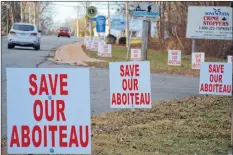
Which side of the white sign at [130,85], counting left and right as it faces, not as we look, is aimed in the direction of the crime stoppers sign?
back

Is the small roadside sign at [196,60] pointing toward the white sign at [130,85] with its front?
yes

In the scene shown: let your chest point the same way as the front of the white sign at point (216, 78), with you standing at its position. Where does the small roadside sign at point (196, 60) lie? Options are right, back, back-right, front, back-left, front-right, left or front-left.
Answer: back

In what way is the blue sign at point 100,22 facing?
toward the camera

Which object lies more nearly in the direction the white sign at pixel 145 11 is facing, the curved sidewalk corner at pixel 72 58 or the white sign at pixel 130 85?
the white sign

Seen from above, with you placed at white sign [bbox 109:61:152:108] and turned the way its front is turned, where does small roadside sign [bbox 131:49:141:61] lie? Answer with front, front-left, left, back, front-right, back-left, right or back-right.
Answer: back

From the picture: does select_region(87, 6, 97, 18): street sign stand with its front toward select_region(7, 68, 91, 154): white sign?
yes

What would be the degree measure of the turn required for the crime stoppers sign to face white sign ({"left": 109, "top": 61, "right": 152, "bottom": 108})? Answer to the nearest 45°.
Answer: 0° — it already faces it

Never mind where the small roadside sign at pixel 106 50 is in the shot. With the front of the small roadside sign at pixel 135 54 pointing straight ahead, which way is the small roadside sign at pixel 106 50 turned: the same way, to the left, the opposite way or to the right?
the same way

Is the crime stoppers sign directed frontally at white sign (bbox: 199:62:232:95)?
yes

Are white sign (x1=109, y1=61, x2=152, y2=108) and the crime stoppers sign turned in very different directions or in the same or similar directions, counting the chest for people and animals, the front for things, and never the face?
same or similar directions

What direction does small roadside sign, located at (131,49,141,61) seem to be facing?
toward the camera

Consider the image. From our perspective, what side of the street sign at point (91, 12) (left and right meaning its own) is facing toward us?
front

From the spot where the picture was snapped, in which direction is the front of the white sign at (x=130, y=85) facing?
facing the viewer
